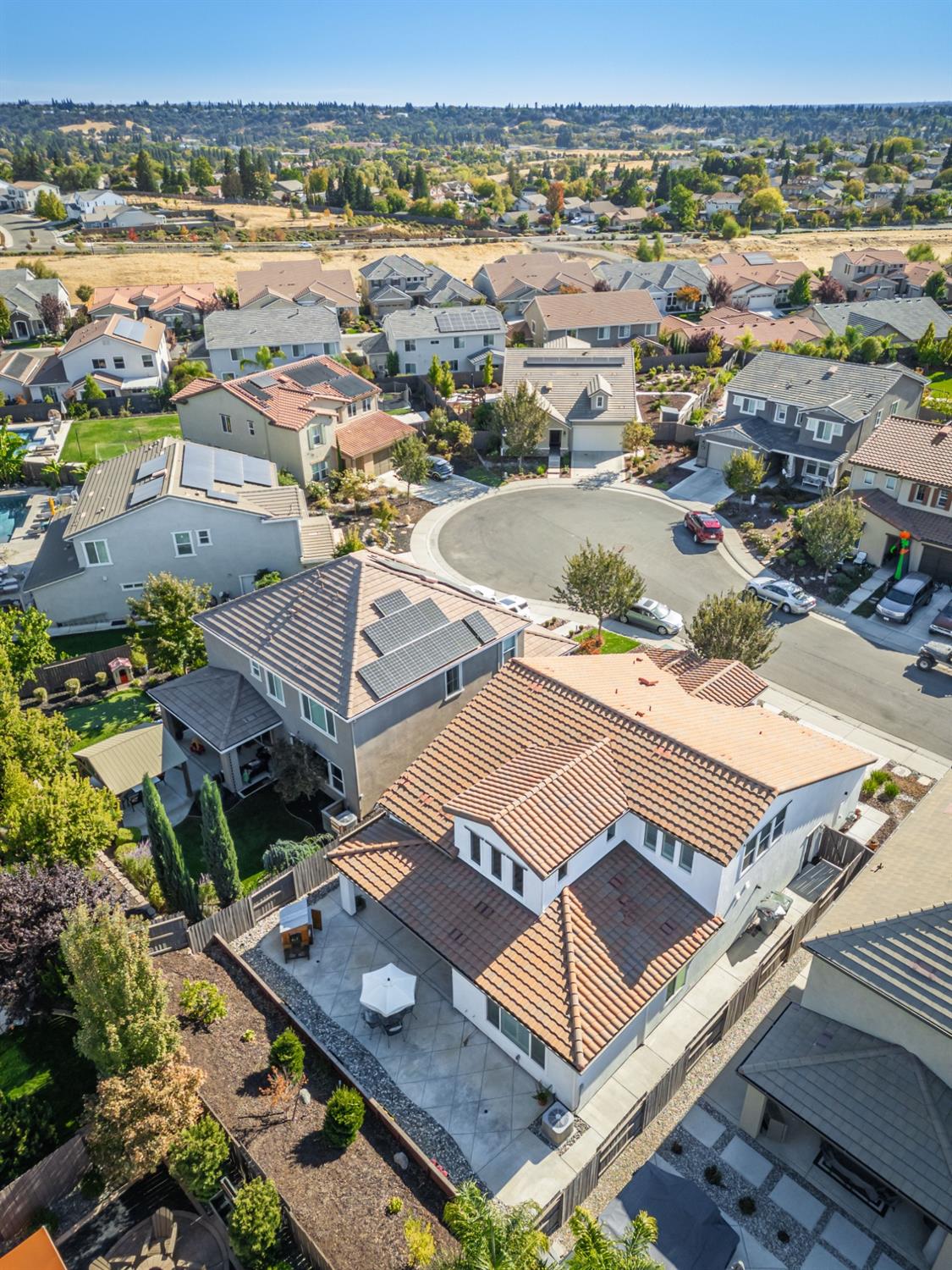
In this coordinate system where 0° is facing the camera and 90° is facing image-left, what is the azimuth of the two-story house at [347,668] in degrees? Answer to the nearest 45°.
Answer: approximately 225°

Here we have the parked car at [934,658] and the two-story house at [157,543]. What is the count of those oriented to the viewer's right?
1

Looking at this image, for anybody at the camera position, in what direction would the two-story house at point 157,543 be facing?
facing to the right of the viewer

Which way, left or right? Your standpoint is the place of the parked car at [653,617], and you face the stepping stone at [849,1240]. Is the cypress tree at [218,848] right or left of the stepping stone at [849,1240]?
right

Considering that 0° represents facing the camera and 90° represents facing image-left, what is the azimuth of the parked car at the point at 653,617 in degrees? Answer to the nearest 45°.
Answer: approximately 315°

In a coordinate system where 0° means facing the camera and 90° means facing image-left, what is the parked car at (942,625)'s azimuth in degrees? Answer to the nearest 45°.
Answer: approximately 45°

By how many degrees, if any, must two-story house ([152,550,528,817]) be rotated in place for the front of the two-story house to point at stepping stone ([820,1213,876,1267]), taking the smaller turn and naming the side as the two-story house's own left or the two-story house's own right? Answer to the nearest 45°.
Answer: approximately 90° to the two-story house's own right

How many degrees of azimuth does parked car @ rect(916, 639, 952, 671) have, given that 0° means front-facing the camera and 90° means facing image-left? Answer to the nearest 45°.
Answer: approximately 135°
